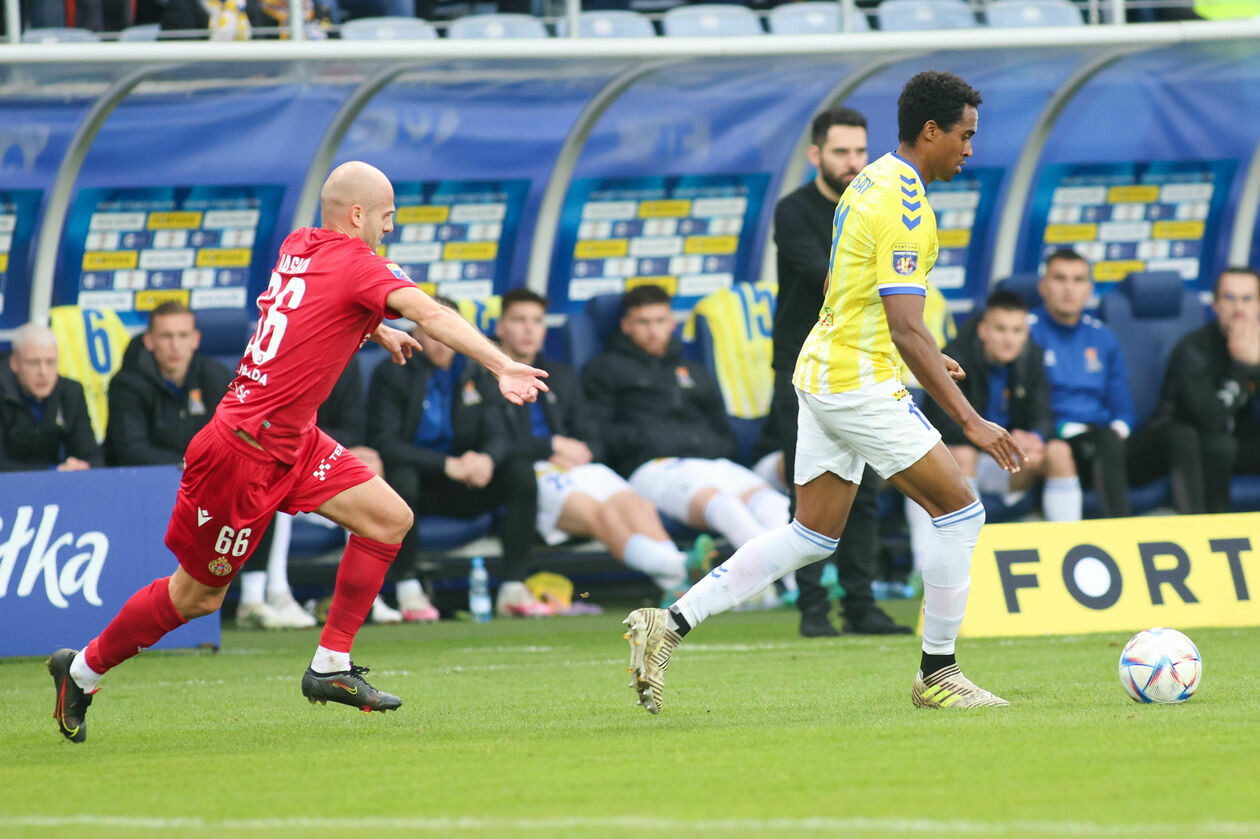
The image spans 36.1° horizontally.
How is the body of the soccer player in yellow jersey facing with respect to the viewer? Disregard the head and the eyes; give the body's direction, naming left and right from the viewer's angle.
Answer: facing to the right of the viewer

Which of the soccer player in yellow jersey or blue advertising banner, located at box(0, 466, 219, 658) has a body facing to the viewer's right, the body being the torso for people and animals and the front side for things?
the soccer player in yellow jersey

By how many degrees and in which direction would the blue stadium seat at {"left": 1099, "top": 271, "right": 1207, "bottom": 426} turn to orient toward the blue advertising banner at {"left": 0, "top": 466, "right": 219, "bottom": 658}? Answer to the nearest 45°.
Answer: approximately 45° to its right

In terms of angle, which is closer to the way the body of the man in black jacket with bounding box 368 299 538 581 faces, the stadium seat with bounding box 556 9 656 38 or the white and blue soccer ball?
the white and blue soccer ball

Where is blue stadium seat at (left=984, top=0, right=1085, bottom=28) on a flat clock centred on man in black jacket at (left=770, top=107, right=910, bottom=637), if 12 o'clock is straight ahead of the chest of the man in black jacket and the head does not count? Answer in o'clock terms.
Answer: The blue stadium seat is roughly at 8 o'clock from the man in black jacket.

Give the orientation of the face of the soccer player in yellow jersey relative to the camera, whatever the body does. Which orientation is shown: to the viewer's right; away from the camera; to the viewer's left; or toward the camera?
to the viewer's right

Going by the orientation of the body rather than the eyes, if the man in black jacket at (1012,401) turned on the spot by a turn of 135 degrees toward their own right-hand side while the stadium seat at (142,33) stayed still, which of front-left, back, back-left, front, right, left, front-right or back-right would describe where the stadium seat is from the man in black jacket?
front-left

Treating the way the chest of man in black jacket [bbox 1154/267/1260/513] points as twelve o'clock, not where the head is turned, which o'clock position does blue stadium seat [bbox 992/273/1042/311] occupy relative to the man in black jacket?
The blue stadium seat is roughly at 4 o'clock from the man in black jacket.

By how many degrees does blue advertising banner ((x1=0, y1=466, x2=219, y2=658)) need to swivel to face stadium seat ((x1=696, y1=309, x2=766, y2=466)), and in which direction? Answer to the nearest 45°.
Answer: approximately 135° to its left

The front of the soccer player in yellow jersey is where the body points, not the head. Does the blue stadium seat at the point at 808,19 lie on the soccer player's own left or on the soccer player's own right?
on the soccer player's own left
